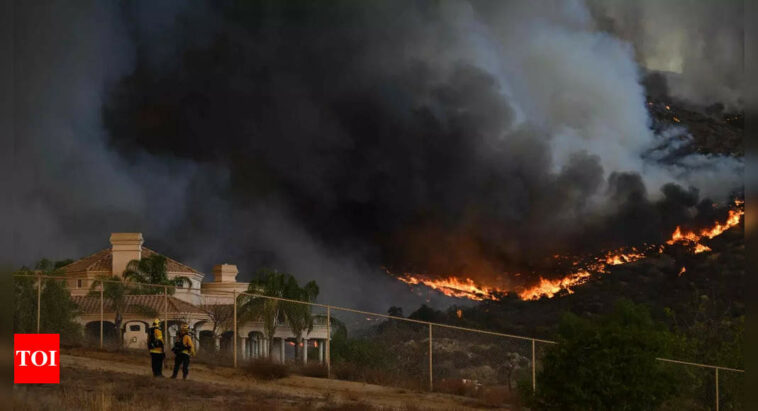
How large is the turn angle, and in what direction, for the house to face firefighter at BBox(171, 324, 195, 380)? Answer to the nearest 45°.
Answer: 0° — it already faces them

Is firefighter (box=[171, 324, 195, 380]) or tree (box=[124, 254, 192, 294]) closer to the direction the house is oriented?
the firefighter

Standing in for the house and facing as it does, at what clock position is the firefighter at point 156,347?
The firefighter is roughly at 12 o'clock from the house.

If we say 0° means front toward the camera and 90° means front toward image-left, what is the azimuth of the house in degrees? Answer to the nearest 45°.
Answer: approximately 0°

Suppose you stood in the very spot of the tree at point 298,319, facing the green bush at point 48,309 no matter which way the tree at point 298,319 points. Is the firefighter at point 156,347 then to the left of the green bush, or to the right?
left

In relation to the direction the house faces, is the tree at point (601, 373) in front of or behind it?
in front
